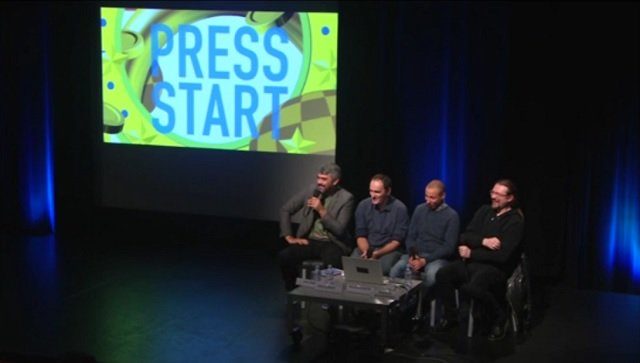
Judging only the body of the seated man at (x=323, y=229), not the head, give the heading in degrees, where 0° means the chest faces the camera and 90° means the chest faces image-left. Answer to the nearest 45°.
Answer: approximately 45°

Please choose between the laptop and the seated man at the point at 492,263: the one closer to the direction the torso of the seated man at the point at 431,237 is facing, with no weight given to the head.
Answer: the laptop

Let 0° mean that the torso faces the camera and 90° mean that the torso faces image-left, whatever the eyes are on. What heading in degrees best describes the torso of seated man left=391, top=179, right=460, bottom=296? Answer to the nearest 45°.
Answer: approximately 45°

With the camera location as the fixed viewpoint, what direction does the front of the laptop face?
facing away from the viewer

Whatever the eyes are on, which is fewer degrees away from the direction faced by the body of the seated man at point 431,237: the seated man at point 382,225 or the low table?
the low table

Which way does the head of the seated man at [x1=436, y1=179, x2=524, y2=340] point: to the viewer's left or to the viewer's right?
to the viewer's left

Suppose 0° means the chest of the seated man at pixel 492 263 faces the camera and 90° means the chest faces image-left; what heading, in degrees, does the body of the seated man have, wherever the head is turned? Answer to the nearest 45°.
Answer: approximately 45°
